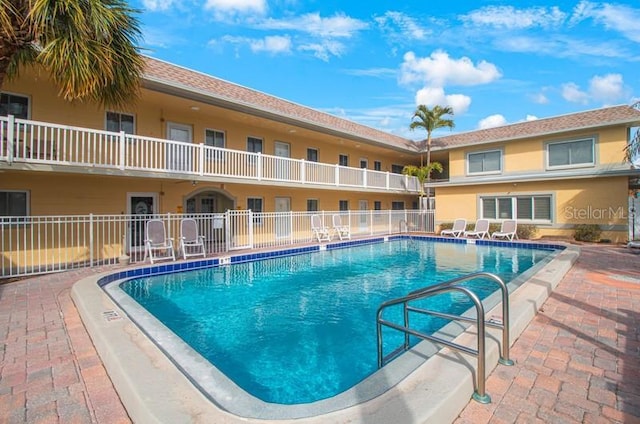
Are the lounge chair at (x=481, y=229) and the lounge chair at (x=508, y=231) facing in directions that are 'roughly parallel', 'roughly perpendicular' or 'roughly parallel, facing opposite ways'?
roughly parallel

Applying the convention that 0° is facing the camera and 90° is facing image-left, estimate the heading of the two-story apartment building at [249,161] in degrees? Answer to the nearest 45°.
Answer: approximately 315°

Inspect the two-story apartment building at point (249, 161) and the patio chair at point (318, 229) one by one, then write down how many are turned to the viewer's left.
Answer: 0

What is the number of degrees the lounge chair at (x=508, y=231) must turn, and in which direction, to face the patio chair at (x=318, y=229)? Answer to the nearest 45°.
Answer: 0° — it already faces it

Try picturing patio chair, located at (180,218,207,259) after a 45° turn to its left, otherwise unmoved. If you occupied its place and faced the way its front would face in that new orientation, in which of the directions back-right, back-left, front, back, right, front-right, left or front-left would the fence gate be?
front-left

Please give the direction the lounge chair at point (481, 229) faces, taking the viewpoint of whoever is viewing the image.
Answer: facing the viewer and to the left of the viewer

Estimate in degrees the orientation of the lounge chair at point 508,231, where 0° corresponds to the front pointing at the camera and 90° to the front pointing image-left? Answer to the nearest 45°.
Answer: approximately 45°

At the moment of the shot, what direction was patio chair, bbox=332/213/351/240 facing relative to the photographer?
facing the viewer and to the right of the viewer

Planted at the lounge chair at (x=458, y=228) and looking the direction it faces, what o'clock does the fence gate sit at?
The fence gate is roughly at 12 o'clock from the lounge chair.

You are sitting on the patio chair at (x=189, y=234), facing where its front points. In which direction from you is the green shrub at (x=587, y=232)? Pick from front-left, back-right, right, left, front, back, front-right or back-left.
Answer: front-left
